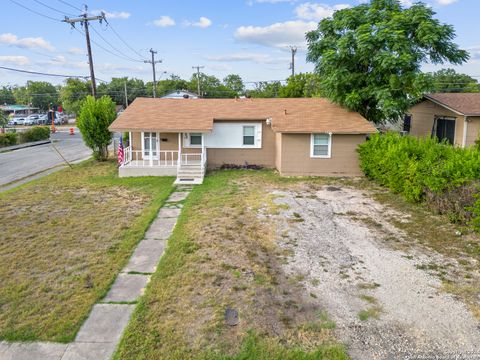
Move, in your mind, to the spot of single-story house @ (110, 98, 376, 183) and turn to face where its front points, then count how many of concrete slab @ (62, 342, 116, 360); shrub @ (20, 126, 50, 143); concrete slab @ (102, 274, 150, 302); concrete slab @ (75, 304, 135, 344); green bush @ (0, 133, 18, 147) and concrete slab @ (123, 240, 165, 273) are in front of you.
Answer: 4

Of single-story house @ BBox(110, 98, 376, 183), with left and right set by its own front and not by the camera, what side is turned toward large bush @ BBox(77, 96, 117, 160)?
right

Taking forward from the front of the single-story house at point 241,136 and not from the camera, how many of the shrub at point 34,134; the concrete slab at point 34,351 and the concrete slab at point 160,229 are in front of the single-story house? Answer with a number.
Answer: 2

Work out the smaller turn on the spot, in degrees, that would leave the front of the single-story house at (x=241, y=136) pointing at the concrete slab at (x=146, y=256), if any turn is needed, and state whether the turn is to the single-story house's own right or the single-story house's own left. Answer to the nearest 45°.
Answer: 0° — it already faces it

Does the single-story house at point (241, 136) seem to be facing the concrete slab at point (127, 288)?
yes

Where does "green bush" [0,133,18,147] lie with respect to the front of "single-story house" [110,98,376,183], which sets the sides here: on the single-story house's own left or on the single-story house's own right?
on the single-story house's own right

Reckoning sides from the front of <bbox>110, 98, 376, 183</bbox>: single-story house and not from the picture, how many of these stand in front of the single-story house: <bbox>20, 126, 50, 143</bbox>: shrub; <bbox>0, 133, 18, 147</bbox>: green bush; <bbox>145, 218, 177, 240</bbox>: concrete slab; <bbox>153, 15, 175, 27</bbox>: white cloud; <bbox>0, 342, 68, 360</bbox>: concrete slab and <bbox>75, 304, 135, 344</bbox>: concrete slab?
3

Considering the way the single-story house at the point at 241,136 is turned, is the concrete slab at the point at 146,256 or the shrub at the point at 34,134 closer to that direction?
the concrete slab

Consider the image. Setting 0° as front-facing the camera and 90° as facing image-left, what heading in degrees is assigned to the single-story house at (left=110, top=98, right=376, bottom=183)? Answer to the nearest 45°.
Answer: approximately 0°

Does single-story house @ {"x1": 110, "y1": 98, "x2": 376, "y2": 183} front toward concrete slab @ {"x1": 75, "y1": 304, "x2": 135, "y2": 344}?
yes

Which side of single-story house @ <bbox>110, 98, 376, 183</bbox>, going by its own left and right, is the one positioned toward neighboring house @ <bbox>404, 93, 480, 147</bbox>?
left

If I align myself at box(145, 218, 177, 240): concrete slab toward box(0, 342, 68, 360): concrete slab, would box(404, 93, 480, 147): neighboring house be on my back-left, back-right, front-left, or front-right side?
back-left
